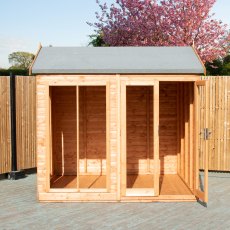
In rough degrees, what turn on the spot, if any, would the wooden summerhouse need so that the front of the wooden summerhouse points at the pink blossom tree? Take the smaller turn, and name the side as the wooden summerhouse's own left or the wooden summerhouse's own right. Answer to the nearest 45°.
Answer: approximately 180°

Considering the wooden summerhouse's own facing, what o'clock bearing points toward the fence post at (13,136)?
The fence post is roughly at 4 o'clock from the wooden summerhouse.

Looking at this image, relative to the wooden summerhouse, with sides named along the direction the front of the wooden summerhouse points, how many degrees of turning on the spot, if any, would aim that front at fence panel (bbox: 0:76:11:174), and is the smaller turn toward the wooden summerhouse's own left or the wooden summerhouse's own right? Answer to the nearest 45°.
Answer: approximately 135° to the wooden summerhouse's own right

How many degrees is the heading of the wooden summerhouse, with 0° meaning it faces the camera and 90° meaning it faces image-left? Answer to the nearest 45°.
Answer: approximately 0°
